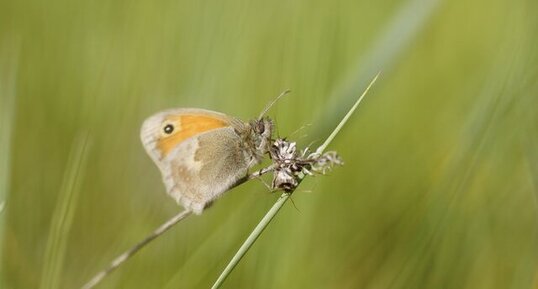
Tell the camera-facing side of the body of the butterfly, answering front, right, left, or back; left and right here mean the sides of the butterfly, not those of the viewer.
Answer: right
